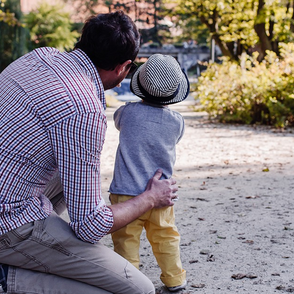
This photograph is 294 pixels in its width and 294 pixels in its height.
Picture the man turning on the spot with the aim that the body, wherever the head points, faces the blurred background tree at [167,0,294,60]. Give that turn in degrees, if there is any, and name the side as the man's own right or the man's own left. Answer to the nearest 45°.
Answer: approximately 45° to the man's own left

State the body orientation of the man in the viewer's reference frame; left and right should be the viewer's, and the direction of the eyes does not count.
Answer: facing away from the viewer and to the right of the viewer

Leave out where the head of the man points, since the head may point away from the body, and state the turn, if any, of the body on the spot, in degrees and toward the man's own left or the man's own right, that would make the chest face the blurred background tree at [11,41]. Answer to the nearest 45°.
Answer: approximately 45° to the man's own left

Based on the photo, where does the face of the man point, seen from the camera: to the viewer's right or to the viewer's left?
to the viewer's right

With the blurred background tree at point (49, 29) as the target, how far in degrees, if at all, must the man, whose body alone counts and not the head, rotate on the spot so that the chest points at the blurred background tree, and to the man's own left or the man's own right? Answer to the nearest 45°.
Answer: approximately 45° to the man's own left

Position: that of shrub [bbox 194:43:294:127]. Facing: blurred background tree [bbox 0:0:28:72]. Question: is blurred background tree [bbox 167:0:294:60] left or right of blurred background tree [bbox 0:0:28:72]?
right
